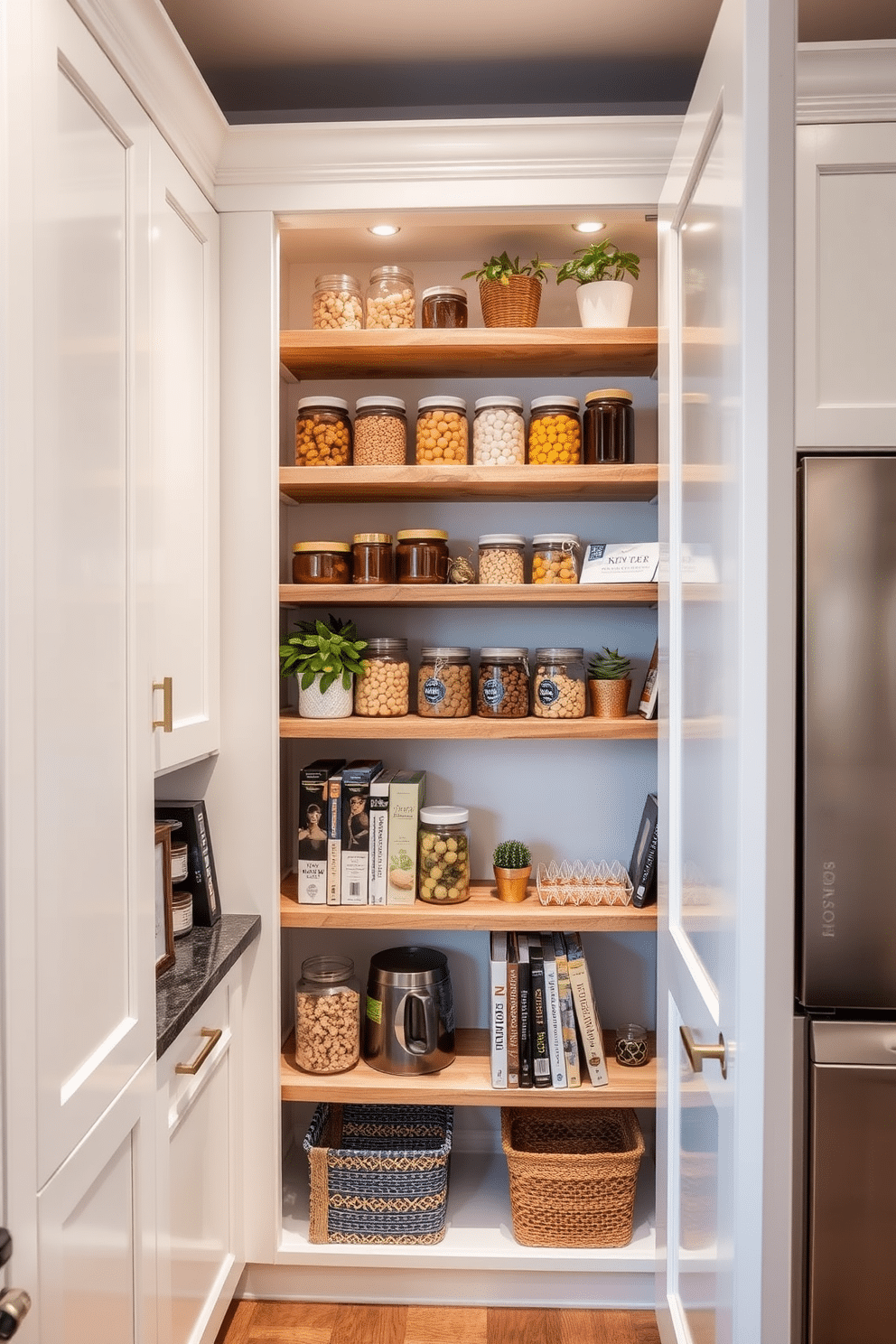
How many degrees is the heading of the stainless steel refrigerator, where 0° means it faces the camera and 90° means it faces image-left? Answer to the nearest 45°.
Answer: approximately 0°

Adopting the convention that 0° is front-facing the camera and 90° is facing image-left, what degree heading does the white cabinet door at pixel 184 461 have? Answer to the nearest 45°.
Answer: approximately 270°

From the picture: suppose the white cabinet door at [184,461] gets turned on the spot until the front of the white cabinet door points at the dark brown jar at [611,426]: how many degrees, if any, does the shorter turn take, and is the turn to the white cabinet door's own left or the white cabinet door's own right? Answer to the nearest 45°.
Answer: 0° — it already faces it

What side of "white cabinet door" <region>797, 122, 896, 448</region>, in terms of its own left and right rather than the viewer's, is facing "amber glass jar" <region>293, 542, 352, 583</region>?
right
